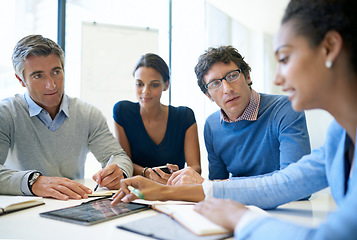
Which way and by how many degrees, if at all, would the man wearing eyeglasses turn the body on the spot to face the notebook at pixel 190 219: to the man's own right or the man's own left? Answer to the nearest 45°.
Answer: approximately 45° to the man's own left

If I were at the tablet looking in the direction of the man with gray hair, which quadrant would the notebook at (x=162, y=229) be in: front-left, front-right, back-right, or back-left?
back-right

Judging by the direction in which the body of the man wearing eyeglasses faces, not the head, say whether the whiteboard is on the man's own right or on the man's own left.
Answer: on the man's own right

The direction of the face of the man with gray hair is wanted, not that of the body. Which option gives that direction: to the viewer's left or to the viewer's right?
to the viewer's right

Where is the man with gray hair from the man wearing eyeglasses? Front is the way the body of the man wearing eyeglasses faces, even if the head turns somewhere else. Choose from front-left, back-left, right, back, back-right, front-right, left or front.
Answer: front-right

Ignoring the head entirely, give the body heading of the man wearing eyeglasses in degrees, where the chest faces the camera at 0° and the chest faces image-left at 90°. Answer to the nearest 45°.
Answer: approximately 45°
